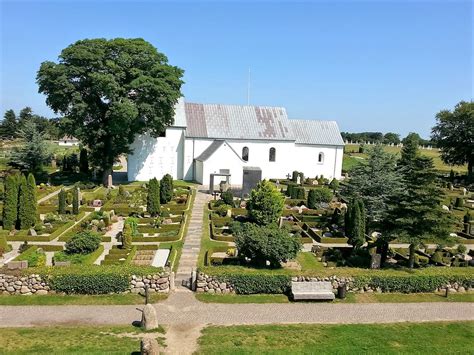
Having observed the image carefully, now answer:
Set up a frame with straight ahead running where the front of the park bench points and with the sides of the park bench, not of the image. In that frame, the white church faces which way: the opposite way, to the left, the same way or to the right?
the same way

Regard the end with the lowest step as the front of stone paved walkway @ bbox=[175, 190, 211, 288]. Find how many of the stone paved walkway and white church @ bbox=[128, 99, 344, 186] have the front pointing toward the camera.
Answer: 2

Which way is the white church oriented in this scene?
toward the camera

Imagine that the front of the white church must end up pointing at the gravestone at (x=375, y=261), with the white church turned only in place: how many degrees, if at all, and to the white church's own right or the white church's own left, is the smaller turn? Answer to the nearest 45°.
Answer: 0° — it already faces it

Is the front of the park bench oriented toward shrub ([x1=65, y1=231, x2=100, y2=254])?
no

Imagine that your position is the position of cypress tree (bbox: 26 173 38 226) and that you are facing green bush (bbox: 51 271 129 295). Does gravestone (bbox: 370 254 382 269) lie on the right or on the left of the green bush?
left

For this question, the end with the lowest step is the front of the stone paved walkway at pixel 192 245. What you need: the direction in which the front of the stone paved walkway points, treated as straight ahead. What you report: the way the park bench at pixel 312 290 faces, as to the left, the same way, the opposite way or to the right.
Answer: the same way

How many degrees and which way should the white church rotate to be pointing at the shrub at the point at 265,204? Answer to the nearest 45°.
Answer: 0° — it already faces it

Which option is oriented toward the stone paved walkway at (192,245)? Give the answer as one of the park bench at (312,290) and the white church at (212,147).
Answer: the white church

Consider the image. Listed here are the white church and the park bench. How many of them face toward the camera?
2

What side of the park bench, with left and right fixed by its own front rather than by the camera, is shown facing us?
front

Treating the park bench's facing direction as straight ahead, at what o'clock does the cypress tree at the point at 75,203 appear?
The cypress tree is roughly at 4 o'clock from the park bench.

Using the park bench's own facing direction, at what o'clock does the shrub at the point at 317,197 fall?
The shrub is roughly at 6 o'clock from the park bench.

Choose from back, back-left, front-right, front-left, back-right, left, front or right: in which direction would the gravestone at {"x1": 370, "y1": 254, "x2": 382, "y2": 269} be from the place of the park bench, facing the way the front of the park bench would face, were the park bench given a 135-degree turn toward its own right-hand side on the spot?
right

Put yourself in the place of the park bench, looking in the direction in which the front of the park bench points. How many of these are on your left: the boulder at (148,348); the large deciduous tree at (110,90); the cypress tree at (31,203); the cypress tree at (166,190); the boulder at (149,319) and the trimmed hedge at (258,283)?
0

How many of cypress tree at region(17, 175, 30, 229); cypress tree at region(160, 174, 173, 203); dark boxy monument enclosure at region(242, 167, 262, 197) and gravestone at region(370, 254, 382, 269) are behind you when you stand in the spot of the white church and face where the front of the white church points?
0

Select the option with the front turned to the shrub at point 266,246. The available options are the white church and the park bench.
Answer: the white church

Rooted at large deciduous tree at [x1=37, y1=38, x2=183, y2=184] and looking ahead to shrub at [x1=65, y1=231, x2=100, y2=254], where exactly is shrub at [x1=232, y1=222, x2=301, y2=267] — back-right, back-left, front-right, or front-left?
front-left

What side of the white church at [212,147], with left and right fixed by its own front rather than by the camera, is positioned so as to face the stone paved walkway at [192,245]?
front

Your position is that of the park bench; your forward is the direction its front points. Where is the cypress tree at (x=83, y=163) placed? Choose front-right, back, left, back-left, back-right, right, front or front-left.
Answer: back-right
